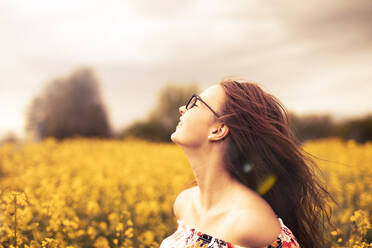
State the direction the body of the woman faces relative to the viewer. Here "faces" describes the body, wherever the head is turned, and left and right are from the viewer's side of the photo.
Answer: facing the viewer and to the left of the viewer

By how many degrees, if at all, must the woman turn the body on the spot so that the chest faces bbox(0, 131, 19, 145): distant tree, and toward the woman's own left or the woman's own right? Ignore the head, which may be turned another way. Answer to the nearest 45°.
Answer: approximately 90° to the woman's own right

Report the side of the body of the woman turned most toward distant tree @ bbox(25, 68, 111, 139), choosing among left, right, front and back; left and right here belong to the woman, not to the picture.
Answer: right

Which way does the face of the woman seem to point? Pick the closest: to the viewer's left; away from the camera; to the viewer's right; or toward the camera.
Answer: to the viewer's left

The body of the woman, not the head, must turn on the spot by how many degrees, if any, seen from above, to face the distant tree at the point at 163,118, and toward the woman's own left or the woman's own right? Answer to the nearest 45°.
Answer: approximately 135° to the woman's own right

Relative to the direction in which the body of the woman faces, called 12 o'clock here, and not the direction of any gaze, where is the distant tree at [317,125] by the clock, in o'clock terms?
The distant tree is roughly at 5 o'clock from the woman.
